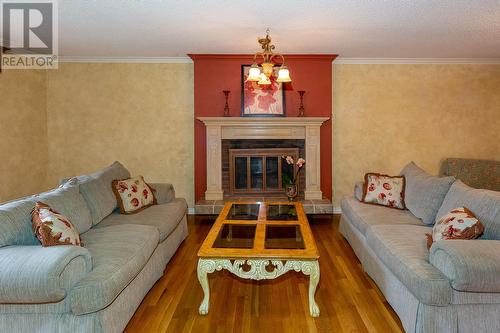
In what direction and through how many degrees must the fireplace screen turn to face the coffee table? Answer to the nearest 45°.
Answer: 0° — it already faces it

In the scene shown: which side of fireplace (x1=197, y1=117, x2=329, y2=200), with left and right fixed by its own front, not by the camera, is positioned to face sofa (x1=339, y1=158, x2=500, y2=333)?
front

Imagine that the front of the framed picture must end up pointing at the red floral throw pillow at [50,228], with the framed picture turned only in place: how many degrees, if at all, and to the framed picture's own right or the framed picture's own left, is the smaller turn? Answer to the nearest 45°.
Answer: approximately 45° to the framed picture's own right

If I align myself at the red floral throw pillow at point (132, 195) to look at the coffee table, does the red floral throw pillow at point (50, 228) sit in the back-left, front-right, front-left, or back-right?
front-right

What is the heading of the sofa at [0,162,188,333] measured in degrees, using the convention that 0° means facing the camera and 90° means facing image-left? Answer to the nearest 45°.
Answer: approximately 315°

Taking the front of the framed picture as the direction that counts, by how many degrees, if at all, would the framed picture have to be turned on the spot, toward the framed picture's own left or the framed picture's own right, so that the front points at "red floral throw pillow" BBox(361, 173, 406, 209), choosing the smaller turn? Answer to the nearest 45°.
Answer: approximately 45° to the framed picture's own left

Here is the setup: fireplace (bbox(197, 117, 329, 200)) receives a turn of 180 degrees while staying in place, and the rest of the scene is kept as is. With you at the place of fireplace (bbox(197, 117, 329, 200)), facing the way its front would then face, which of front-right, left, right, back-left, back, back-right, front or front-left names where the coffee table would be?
back

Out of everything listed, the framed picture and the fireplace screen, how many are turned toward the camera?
2

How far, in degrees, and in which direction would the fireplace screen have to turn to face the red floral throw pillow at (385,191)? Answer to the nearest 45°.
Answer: approximately 45° to its left

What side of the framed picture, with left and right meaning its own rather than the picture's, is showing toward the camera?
front

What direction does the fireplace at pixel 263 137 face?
toward the camera

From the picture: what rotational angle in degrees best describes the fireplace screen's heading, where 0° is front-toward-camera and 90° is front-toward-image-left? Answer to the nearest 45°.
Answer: approximately 0°
